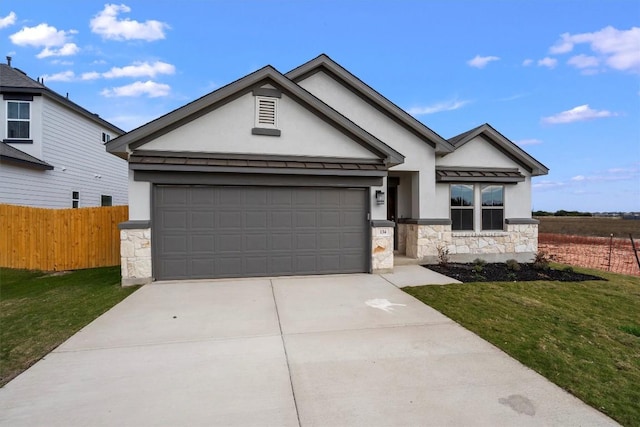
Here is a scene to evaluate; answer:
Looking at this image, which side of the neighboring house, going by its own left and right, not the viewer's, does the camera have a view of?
front

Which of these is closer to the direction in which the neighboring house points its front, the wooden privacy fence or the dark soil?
the wooden privacy fence

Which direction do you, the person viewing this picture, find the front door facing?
facing the viewer

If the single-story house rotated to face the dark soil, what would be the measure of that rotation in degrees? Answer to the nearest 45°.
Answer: approximately 90° to its left

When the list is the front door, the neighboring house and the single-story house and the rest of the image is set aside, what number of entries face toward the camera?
3

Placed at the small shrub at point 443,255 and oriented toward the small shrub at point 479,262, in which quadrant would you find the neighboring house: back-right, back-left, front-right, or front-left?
back-left

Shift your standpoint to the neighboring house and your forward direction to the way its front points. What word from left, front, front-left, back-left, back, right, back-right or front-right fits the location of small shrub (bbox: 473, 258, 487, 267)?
front-left

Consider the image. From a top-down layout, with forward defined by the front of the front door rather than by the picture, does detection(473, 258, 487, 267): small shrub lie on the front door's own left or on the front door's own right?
on the front door's own left

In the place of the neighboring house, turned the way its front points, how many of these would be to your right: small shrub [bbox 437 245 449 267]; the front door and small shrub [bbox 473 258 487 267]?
0

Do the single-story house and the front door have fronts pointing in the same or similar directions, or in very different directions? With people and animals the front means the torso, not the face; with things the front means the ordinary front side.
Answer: same or similar directions
